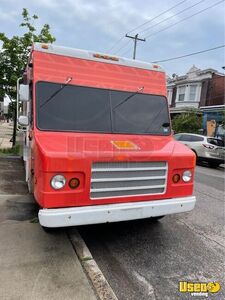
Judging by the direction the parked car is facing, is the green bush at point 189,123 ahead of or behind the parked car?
ahead

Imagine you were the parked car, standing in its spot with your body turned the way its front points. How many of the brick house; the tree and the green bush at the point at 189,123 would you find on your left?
1

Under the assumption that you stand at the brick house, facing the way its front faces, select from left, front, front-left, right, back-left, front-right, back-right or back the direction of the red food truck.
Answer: front-left

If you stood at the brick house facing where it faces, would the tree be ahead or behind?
ahead

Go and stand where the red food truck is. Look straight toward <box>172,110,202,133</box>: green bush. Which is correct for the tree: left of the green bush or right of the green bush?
left

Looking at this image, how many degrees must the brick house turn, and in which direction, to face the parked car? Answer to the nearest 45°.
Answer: approximately 45° to its left

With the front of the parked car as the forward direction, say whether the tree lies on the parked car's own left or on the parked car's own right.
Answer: on the parked car's own left

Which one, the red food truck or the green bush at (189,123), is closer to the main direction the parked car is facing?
the green bush

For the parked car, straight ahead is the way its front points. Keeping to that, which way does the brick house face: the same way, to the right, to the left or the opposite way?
to the left

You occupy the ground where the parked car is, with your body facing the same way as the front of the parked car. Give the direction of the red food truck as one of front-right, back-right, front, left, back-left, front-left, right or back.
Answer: back-left

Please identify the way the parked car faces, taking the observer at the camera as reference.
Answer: facing away from the viewer and to the left of the viewer

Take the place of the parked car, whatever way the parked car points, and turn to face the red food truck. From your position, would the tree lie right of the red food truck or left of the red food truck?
right

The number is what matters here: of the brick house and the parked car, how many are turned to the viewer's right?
0
